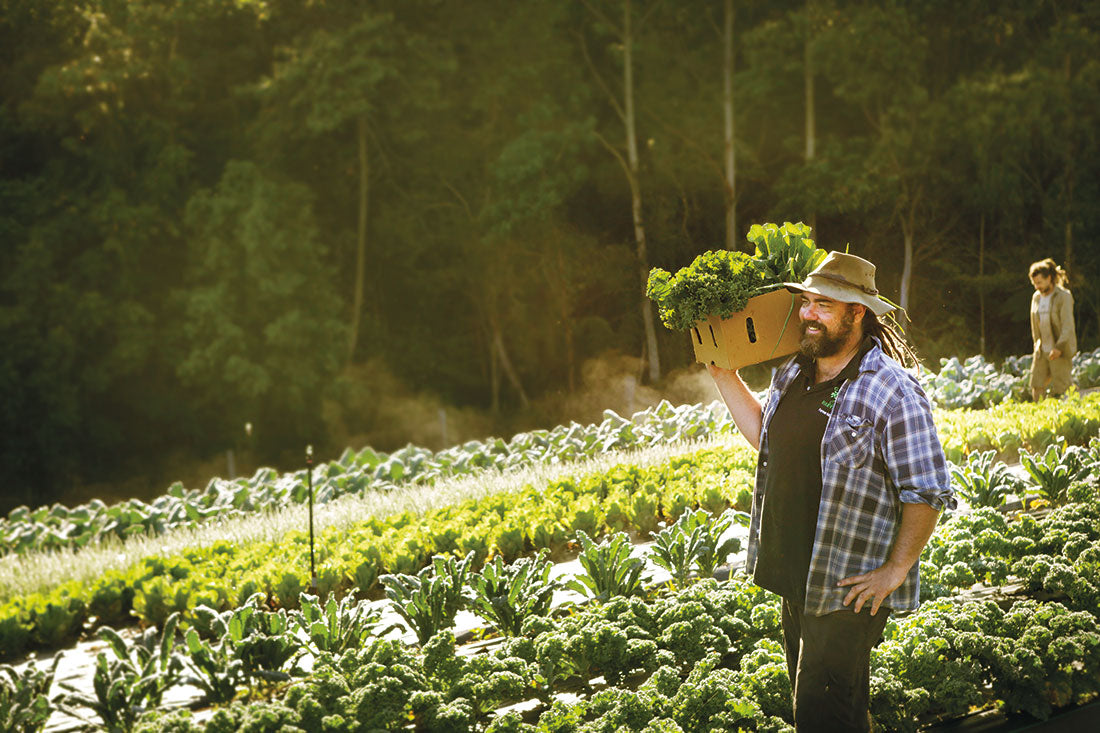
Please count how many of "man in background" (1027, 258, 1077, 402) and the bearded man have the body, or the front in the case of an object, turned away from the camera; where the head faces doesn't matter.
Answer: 0

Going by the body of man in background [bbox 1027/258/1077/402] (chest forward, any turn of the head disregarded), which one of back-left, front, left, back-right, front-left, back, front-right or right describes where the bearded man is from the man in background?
front-left

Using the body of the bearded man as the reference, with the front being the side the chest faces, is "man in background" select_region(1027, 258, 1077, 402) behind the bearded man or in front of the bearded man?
behind

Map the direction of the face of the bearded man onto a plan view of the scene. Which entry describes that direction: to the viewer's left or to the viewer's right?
to the viewer's left

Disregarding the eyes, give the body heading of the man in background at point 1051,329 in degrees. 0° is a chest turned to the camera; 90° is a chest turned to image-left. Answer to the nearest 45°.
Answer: approximately 45°
